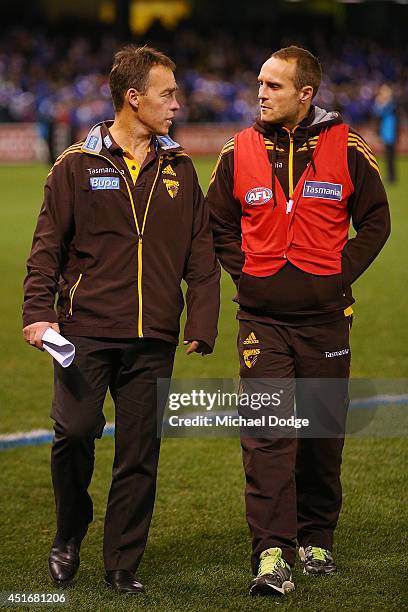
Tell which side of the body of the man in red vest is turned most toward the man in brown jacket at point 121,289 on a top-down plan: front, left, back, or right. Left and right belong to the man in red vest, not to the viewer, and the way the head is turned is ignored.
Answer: right

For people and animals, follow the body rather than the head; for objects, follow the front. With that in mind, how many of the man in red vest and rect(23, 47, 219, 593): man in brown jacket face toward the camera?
2

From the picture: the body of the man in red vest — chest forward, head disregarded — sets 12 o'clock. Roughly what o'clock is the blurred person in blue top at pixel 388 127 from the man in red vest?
The blurred person in blue top is roughly at 6 o'clock from the man in red vest.

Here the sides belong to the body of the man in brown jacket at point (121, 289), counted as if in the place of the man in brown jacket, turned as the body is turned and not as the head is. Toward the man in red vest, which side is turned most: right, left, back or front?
left

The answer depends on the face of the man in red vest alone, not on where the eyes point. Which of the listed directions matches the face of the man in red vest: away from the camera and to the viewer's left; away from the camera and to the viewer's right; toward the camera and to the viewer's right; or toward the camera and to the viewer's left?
toward the camera and to the viewer's left

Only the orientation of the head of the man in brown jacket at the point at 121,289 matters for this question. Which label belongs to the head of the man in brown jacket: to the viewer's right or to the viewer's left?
to the viewer's right

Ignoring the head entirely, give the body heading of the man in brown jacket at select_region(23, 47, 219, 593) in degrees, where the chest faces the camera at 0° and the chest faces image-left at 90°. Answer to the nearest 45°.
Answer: approximately 0°

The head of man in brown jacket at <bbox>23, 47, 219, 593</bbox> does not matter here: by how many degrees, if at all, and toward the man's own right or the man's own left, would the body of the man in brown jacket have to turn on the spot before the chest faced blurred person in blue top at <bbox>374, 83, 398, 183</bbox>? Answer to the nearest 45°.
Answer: approximately 180°

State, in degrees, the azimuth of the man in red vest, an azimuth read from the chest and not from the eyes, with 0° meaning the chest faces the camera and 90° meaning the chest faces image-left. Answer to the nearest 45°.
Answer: approximately 0°
